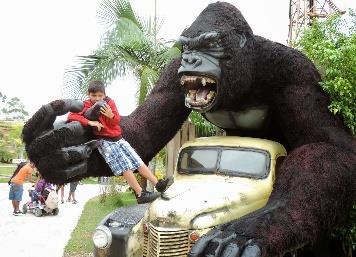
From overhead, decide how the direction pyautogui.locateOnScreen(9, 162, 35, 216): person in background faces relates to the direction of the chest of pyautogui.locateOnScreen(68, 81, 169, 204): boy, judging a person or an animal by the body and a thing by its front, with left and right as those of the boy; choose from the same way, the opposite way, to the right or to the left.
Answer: to the left

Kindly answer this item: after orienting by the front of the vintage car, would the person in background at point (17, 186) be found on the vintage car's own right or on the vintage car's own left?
on the vintage car's own right

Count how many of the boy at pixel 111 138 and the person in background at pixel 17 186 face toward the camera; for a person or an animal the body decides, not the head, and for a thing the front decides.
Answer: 1

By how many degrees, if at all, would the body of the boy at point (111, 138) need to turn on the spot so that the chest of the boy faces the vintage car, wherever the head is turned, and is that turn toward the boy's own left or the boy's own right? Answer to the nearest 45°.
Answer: approximately 45° to the boy's own left

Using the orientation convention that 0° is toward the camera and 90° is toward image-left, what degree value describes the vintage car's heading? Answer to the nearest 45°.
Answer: approximately 45°

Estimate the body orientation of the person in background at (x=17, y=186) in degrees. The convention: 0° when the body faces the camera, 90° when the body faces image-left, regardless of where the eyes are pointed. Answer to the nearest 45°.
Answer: approximately 270°

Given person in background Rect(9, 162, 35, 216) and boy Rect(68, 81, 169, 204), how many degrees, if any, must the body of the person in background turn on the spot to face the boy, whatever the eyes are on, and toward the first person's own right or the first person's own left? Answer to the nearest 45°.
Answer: approximately 90° to the first person's own right

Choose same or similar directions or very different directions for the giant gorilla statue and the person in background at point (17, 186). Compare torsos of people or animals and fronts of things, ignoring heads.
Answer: very different directions

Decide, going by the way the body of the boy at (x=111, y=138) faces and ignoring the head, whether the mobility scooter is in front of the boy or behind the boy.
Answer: behind
